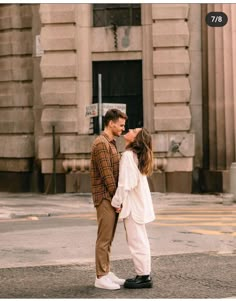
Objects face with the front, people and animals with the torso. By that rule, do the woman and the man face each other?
yes

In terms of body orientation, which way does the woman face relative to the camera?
to the viewer's left

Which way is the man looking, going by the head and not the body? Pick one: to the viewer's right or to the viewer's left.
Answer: to the viewer's right

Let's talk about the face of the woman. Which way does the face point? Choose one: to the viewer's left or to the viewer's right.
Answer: to the viewer's left

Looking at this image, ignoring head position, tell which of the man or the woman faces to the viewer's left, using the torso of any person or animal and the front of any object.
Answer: the woman

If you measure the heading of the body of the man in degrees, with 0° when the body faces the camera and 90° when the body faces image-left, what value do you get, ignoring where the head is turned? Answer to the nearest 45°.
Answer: approximately 270°

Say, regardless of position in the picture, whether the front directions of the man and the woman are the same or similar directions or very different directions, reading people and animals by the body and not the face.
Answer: very different directions

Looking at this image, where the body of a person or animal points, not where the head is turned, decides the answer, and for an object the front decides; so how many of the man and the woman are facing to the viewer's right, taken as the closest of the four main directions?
1
